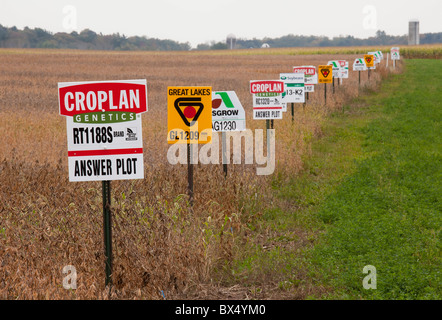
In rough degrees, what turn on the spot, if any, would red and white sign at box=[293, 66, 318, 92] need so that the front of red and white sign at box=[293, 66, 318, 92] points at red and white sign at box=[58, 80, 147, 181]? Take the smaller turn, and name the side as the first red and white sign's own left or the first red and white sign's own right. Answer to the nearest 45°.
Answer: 0° — it already faces it

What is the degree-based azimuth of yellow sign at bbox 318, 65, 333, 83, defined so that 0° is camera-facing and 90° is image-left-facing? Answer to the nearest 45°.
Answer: approximately 0°

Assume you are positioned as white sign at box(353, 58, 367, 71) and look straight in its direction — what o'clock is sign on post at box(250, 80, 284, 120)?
The sign on post is roughly at 12 o'clock from the white sign.

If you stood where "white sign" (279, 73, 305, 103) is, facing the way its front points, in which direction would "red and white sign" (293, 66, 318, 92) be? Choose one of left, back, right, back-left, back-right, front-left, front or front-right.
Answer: back

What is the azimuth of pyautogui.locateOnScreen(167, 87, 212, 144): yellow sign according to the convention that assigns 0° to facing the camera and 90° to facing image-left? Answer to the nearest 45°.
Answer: approximately 0°

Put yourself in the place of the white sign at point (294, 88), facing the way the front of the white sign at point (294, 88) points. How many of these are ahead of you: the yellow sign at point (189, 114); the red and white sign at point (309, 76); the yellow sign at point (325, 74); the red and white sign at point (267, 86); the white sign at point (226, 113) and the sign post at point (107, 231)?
4

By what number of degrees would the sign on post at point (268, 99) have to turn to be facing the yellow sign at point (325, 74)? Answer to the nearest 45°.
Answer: approximately 180°

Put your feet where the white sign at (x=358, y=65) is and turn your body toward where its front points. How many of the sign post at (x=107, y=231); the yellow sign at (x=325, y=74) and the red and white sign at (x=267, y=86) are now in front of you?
3

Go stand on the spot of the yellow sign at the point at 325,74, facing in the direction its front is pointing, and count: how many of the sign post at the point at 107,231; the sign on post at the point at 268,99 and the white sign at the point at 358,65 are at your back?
1

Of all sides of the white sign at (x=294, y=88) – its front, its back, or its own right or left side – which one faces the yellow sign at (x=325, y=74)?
back
